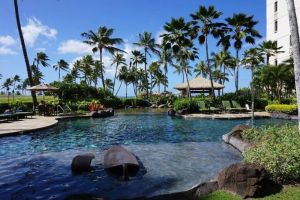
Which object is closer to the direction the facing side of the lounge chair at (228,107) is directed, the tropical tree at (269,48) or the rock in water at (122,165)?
the rock in water

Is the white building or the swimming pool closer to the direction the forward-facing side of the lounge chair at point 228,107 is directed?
the swimming pool

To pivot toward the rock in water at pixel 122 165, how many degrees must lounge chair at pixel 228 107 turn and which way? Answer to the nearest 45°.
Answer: approximately 45° to its right

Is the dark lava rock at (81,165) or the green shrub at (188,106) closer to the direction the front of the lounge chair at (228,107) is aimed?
the dark lava rock

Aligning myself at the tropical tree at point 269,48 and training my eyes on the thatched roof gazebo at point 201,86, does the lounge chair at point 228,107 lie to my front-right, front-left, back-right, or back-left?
front-left

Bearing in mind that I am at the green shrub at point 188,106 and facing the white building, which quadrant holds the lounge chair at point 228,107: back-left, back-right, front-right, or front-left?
front-right

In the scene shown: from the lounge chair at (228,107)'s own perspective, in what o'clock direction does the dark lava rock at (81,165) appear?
The dark lava rock is roughly at 2 o'clock from the lounge chair.

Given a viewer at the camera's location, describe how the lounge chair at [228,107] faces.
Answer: facing the viewer and to the right of the viewer

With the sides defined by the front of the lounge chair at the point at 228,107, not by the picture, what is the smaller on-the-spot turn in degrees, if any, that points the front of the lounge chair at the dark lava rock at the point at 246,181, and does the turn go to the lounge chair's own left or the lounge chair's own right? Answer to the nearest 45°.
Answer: approximately 45° to the lounge chair's own right

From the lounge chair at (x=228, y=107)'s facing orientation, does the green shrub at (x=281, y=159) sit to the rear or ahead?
ahead
